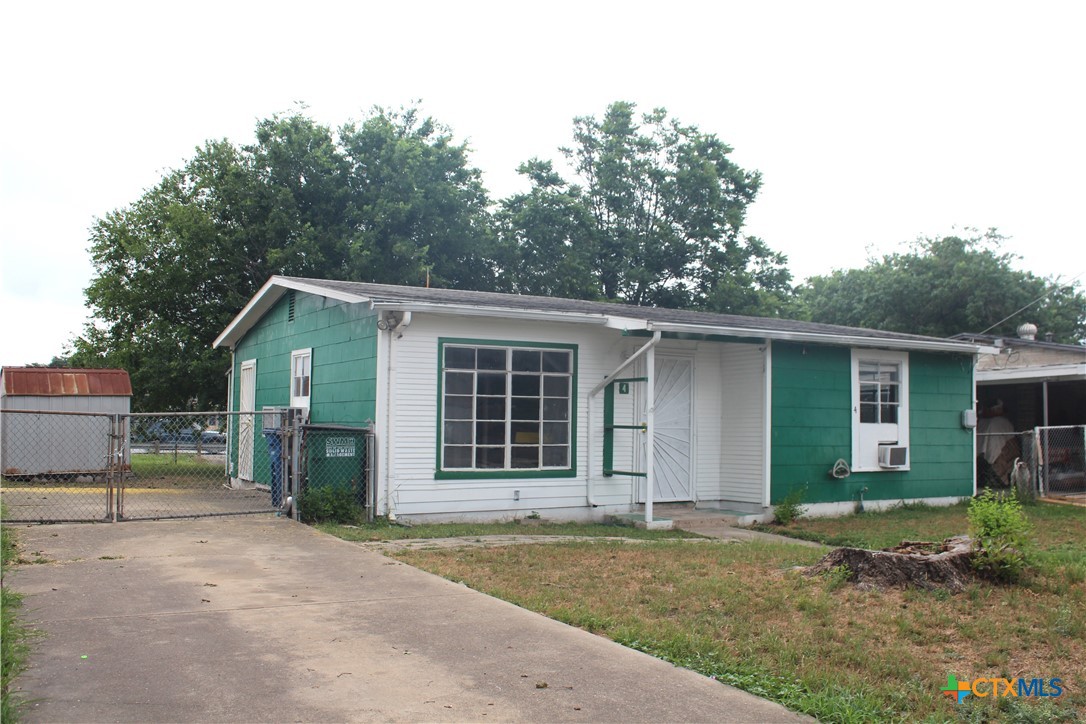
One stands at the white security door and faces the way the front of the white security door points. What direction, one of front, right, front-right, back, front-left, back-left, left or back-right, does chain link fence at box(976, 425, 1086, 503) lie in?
left

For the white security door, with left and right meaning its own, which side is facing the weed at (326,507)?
right

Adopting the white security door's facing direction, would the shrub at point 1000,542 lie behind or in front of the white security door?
in front

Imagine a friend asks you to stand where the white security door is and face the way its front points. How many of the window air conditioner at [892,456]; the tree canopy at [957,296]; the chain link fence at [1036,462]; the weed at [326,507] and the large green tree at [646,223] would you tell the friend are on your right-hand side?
1

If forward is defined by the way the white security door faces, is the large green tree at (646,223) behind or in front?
behind

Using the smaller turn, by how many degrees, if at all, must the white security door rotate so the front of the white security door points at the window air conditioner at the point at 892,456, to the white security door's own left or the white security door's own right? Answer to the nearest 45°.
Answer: approximately 90° to the white security door's own left

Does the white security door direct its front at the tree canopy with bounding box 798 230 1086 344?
no

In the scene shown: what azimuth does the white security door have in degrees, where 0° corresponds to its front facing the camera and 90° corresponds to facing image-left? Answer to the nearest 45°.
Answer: approximately 315°

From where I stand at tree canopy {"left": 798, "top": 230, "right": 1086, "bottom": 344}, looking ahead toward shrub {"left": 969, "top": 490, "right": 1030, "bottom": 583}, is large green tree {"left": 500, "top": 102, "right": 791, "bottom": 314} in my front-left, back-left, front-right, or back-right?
front-right

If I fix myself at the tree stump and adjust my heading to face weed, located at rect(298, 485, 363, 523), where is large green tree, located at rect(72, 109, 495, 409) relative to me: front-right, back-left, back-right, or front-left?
front-right

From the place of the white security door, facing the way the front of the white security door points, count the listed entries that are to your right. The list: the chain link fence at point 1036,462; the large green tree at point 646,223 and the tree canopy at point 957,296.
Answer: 0

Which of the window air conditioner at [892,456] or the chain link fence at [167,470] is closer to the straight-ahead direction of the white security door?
the window air conditioner

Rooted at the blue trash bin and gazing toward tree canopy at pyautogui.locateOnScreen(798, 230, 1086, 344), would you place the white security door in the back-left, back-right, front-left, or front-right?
front-right
